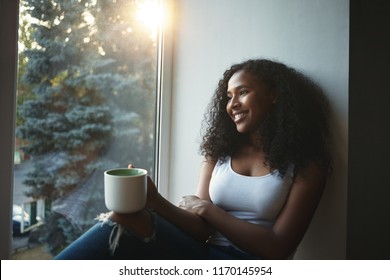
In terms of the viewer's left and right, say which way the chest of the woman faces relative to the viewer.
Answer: facing the viewer and to the left of the viewer
